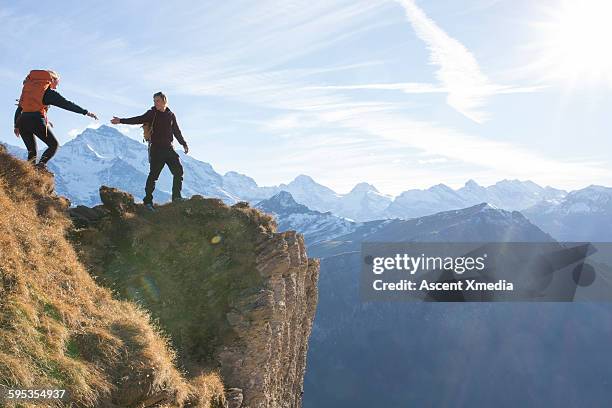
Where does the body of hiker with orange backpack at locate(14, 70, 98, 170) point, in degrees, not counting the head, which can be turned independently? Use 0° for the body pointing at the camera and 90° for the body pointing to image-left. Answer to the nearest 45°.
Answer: approximately 225°

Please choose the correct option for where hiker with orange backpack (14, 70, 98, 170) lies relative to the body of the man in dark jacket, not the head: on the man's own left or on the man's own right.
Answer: on the man's own right
